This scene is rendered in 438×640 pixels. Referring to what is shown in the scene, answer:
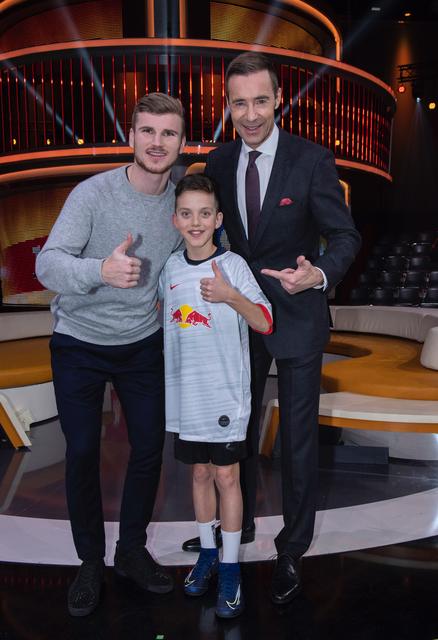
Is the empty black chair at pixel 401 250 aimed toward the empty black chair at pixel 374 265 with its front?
yes

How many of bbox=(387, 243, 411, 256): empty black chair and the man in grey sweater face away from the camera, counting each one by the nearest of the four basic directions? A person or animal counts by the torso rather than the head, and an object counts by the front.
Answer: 0

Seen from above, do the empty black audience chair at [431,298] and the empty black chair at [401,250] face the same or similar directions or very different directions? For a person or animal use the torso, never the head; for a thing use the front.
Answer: same or similar directions

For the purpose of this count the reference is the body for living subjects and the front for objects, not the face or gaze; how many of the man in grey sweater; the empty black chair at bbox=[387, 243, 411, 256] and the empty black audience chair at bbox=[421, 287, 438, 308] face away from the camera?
0

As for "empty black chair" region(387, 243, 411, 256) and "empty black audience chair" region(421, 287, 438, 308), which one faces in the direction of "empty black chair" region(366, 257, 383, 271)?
"empty black chair" region(387, 243, 411, 256)

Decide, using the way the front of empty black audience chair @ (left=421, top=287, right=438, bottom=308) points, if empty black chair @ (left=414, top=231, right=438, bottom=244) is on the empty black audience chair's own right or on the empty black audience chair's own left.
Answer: on the empty black audience chair's own right

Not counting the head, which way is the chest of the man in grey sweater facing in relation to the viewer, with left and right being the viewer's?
facing the viewer

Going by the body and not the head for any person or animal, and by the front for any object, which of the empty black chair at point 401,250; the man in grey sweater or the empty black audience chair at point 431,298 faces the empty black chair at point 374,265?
the empty black chair at point 401,250

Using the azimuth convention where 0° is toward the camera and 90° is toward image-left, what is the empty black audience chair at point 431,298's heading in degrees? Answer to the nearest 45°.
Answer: approximately 45°

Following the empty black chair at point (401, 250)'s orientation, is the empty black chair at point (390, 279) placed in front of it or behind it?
in front

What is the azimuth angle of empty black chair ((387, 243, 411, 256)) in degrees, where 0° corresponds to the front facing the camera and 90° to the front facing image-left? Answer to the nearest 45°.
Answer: approximately 45°

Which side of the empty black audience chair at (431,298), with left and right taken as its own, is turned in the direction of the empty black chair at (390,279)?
right

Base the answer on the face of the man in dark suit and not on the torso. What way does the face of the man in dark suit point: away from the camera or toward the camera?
toward the camera

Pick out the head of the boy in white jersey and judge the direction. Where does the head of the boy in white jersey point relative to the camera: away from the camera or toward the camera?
toward the camera

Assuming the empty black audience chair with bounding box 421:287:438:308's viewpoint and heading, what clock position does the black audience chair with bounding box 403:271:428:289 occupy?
the black audience chair with bounding box 403:271:428:289 is roughly at 4 o'clock from the empty black audience chair with bounding box 421:287:438:308.
